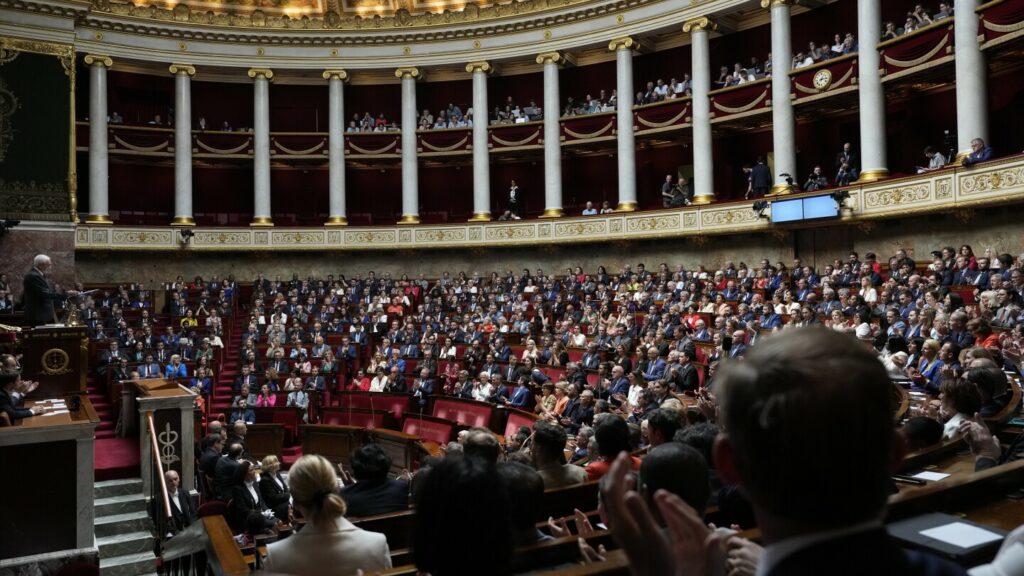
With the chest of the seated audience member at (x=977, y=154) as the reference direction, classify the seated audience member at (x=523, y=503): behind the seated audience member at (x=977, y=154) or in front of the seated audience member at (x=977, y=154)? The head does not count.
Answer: in front

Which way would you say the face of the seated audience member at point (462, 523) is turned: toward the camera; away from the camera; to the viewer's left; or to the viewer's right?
away from the camera

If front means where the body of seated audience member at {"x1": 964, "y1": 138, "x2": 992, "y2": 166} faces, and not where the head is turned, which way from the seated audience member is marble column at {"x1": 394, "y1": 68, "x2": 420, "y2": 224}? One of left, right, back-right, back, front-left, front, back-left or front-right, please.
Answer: front-right

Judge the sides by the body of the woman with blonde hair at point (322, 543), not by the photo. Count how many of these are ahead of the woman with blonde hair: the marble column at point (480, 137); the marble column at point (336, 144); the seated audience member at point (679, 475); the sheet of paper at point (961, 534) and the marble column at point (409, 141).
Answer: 3

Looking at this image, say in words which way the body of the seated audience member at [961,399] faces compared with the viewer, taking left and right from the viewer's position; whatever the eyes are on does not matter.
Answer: facing to the left of the viewer

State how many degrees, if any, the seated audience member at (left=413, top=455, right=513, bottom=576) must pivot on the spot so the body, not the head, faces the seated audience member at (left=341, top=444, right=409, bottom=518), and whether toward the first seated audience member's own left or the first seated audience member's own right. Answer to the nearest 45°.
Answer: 0° — they already face them

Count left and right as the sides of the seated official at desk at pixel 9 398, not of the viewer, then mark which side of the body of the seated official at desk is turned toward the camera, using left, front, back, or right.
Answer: right

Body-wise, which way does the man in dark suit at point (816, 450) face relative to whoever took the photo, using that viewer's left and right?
facing away from the viewer and to the left of the viewer

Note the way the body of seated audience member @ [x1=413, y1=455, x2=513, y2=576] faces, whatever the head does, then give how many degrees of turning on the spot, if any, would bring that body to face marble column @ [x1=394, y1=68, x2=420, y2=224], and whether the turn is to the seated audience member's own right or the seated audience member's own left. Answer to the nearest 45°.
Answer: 0° — they already face it

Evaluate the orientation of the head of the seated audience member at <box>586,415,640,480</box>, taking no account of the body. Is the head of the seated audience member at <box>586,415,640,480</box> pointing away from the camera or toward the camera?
away from the camera

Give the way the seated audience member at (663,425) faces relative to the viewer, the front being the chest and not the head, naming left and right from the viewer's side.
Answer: facing away from the viewer and to the left of the viewer

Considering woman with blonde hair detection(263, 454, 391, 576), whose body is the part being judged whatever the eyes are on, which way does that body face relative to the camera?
away from the camera

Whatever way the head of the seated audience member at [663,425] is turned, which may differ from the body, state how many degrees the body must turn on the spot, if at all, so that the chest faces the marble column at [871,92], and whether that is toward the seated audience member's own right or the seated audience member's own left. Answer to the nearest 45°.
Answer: approximately 45° to the seated audience member's own right

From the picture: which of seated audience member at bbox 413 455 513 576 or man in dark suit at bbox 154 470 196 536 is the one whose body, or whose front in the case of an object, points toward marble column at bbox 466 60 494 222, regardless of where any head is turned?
the seated audience member

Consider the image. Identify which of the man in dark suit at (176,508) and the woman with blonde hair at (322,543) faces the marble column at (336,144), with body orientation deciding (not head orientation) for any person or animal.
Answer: the woman with blonde hair

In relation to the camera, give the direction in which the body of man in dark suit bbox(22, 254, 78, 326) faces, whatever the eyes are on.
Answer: to the viewer's right

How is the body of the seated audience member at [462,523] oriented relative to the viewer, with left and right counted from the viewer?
facing away from the viewer
